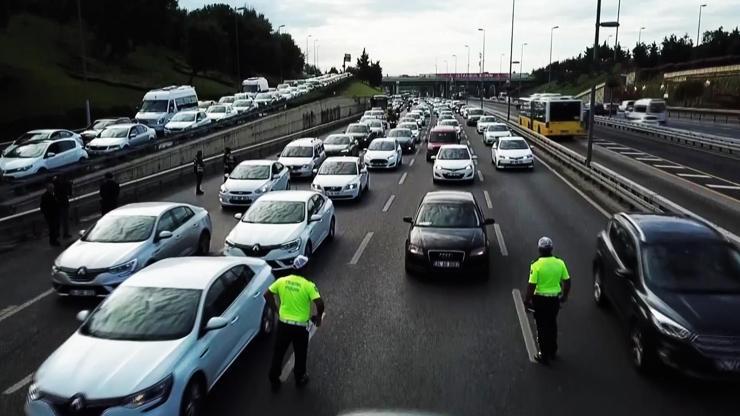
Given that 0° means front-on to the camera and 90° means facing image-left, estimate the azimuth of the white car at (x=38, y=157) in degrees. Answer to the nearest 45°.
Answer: approximately 45°

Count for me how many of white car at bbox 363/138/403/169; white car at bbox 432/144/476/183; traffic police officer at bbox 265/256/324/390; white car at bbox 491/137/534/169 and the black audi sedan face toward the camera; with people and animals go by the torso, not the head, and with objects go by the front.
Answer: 4

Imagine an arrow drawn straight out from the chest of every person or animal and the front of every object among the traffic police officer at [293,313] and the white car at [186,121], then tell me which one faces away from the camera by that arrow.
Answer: the traffic police officer

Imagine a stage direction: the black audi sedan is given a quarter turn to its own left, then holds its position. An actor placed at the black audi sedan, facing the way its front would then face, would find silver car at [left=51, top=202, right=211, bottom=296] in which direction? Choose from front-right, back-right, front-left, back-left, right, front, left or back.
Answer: back

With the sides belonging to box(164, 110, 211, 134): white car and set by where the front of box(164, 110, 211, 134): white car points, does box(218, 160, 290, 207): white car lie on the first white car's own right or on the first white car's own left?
on the first white car's own left

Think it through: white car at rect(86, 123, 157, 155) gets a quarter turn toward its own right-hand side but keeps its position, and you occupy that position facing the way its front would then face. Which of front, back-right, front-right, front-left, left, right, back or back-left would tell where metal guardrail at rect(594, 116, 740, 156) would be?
back-right

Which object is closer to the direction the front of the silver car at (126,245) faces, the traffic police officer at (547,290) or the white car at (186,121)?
the traffic police officer

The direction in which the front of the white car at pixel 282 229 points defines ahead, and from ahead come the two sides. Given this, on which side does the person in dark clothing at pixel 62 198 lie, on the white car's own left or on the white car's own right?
on the white car's own right
